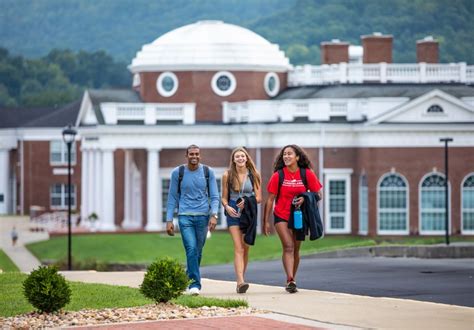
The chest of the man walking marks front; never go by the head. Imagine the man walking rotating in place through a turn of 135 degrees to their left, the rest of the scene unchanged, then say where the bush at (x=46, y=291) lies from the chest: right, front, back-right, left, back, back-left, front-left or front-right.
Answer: back

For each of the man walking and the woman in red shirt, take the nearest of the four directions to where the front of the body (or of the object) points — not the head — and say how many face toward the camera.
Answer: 2

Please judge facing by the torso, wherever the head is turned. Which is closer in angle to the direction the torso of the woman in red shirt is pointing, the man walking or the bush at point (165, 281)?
the bush

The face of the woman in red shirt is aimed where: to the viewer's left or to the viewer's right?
to the viewer's left

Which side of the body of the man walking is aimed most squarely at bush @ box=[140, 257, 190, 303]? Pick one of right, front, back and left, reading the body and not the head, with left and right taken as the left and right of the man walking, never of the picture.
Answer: front

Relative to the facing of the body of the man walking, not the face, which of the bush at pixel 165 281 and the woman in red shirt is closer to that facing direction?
the bush

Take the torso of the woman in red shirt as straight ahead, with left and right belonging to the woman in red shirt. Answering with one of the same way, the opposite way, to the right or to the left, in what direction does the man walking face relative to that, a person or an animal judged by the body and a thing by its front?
the same way

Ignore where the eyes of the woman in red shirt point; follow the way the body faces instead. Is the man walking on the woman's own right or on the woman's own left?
on the woman's own right

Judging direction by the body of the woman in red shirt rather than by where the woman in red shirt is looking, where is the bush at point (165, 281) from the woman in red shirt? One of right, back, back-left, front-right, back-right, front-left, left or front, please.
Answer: front-right

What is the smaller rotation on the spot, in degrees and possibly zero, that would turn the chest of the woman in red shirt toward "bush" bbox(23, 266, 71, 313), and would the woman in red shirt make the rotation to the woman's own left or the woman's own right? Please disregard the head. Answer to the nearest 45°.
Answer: approximately 45° to the woman's own right

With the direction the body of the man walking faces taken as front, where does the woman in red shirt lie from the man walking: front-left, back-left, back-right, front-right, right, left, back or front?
left

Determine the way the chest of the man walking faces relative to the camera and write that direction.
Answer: toward the camera

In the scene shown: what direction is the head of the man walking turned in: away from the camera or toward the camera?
toward the camera
